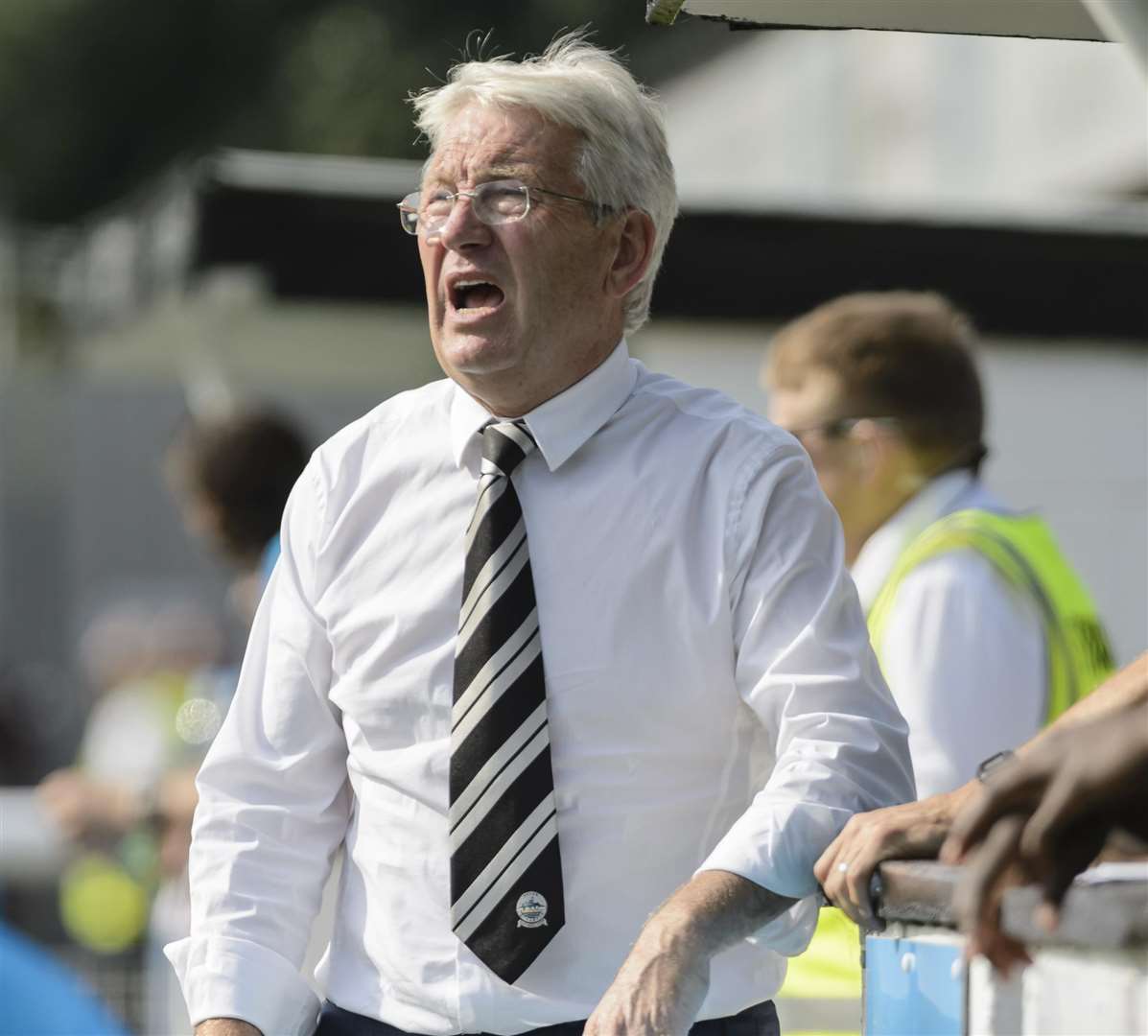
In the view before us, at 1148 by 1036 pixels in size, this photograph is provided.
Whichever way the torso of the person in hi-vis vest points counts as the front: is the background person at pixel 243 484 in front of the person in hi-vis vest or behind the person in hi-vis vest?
in front

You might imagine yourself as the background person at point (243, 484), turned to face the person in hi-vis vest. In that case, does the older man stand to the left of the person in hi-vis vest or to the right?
right

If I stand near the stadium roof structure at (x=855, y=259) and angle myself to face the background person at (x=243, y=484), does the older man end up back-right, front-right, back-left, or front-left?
front-left

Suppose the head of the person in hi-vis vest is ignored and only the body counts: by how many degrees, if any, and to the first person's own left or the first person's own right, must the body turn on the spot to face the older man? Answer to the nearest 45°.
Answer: approximately 90° to the first person's own left

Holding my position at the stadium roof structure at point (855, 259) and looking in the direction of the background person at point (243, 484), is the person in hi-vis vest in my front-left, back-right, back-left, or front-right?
front-left

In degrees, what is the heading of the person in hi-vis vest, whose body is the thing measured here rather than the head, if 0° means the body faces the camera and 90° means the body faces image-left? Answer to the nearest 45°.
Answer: approximately 90°

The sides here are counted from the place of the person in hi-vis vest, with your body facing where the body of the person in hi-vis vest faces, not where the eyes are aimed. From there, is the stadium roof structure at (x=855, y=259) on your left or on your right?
on your right

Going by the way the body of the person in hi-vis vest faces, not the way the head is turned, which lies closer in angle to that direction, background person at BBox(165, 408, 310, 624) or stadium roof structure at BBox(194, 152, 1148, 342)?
the background person

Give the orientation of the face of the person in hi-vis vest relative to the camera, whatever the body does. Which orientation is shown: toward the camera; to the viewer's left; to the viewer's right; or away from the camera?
to the viewer's left

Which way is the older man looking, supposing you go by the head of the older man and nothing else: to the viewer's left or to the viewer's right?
to the viewer's left
